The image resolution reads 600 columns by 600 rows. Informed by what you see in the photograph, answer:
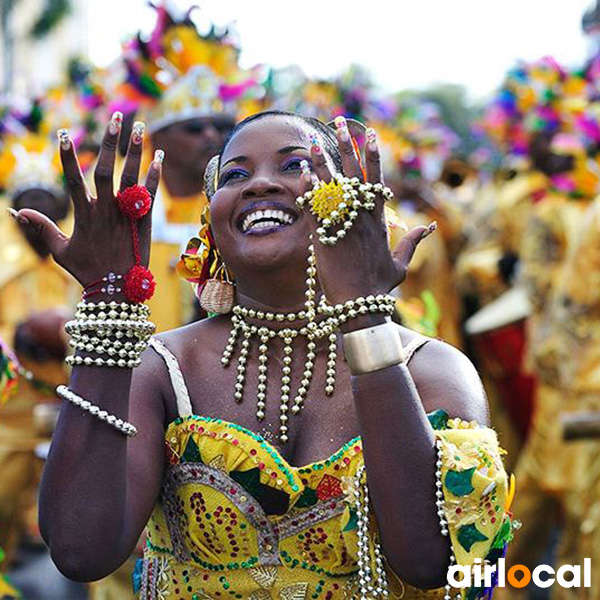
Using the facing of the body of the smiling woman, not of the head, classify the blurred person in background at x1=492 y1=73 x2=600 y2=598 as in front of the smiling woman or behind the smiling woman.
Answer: behind

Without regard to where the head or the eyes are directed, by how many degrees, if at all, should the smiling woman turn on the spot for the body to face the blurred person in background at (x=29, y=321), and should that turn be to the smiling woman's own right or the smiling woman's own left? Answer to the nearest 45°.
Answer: approximately 180°

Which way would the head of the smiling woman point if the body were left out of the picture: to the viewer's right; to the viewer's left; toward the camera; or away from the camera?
toward the camera

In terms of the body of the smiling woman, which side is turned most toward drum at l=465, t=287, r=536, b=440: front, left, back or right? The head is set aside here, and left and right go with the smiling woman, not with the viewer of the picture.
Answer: back

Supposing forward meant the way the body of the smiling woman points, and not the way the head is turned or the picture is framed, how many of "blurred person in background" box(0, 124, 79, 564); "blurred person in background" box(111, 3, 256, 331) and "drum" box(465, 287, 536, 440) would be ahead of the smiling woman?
0

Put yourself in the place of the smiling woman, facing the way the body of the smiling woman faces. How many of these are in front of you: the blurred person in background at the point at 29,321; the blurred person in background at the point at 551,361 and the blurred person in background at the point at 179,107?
0

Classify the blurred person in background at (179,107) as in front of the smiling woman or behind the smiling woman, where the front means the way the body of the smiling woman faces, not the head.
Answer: behind

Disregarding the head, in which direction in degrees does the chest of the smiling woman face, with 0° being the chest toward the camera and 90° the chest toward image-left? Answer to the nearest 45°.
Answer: approximately 0°
